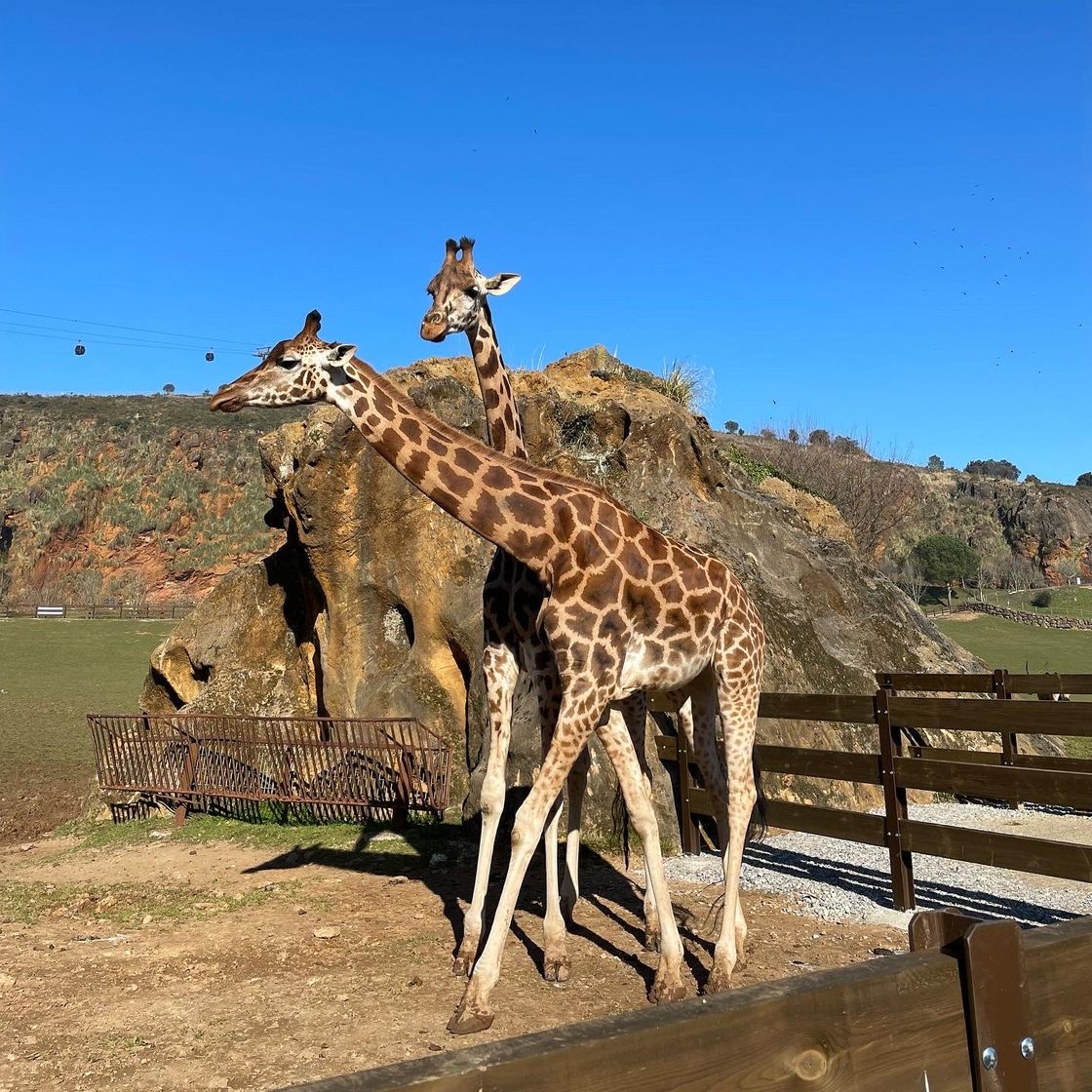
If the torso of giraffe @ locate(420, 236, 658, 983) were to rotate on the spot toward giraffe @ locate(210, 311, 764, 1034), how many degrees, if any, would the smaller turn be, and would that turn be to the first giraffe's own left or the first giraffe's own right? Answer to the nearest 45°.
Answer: approximately 90° to the first giraffe's own left

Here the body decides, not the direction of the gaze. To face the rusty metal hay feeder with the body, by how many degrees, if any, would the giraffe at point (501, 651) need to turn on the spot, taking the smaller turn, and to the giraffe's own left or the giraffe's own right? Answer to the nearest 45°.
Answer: approximately 90° to the giraffe's own right

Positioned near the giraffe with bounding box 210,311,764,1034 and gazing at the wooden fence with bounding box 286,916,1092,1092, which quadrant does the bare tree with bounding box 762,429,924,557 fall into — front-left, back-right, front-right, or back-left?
back-left

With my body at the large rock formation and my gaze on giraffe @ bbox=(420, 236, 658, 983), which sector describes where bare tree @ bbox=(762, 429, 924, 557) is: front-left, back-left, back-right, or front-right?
back-left

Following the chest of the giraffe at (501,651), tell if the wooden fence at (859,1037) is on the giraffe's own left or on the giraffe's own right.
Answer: on the giraffe's own left

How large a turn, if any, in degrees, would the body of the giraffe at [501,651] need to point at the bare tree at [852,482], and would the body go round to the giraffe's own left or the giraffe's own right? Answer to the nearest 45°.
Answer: approximately 135° to the giraffe's own right

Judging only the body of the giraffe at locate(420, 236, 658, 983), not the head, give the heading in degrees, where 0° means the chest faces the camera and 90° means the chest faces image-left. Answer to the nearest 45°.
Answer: approximately 45°
